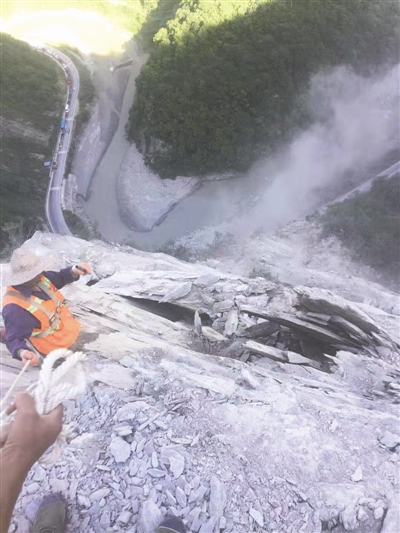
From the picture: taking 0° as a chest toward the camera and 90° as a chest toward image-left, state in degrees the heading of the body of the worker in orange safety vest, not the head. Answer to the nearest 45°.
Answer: approximately 315°

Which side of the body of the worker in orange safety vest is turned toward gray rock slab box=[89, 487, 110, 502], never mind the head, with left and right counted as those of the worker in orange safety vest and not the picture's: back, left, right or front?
front

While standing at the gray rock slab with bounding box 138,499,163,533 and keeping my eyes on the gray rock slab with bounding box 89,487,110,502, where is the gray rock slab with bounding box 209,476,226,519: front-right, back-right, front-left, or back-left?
back-right

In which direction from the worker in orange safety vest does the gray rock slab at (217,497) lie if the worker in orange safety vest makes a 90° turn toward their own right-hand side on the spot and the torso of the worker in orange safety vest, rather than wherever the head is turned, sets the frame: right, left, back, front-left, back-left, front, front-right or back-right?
left

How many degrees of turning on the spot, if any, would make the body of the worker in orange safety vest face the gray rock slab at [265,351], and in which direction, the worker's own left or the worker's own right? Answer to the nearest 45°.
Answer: approximately 45° to the worker's own left

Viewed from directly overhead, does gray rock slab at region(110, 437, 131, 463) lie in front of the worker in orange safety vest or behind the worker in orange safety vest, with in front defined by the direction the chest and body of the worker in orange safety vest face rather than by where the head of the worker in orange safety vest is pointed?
in front

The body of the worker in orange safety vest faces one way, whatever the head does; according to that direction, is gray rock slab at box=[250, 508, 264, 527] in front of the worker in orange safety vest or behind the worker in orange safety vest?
in front

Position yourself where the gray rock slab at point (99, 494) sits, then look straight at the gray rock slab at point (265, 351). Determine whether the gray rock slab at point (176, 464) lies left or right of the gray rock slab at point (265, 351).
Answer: right

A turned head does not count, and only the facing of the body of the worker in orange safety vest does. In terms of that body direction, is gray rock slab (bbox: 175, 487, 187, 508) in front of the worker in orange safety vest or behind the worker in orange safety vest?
in front

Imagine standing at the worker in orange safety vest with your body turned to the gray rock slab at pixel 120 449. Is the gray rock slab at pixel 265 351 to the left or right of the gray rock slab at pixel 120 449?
left
